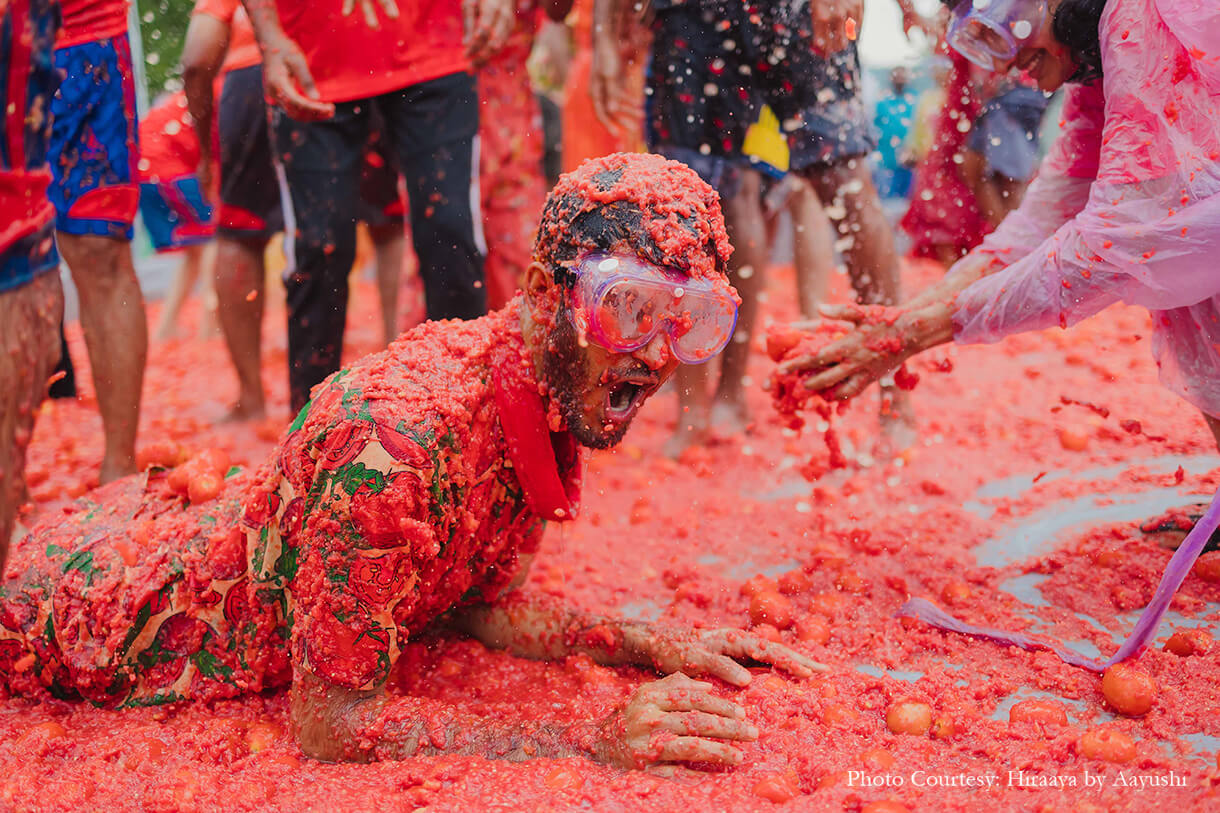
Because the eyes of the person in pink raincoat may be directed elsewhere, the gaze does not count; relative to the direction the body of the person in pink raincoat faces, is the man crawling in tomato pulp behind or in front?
in front

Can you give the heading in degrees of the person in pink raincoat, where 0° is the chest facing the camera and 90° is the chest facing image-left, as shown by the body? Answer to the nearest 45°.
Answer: approximately 90°
